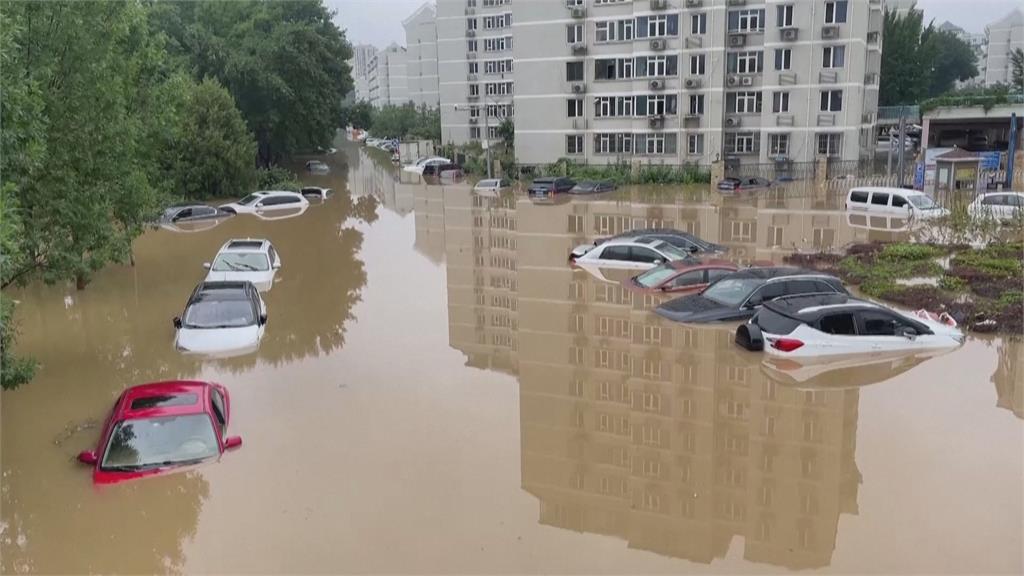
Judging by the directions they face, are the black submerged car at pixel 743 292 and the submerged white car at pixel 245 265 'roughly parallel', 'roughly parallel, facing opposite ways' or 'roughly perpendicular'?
roughly perpendicular

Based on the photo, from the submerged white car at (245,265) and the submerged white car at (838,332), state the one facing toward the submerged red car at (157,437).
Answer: the submerged white car at (245,265)

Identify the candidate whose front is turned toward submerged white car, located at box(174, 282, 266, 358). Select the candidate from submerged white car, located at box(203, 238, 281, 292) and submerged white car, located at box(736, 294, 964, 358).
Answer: submerged white car, located at box(203, 238, 281, 292)

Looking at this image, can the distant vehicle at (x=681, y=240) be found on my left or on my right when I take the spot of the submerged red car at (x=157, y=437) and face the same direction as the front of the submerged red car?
on my left

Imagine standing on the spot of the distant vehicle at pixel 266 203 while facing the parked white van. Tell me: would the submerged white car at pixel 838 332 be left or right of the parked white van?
right

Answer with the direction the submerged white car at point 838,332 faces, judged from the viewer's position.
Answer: facing away from the viewer and to the right of the viewer

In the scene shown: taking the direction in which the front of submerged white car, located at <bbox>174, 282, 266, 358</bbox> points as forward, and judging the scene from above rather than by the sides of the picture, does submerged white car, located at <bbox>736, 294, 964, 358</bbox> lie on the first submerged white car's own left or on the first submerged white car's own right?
on the first submerged white car's own left

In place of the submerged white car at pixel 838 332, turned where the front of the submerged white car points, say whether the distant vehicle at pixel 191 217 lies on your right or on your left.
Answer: on your left

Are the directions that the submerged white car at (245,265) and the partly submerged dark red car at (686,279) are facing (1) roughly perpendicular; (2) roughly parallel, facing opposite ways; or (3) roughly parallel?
roughly perpendicular

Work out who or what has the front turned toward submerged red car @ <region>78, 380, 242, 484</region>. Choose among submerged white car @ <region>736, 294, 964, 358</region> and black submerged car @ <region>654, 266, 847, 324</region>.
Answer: the black submerged car

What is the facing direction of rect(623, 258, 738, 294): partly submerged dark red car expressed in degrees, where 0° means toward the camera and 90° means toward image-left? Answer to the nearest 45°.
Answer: approximately 45°

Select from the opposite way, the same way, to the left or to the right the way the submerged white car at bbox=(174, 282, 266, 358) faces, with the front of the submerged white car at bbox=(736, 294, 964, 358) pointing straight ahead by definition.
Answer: to the right
